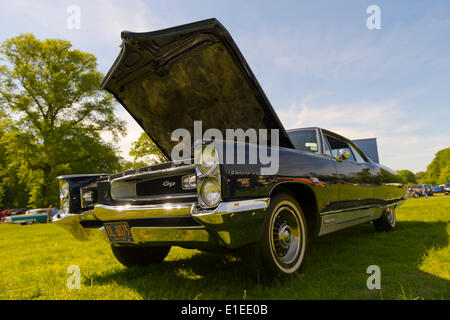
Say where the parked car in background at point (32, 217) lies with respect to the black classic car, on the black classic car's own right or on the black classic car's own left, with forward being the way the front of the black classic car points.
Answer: on the black classic car's own right

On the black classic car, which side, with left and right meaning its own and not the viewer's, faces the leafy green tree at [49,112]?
right

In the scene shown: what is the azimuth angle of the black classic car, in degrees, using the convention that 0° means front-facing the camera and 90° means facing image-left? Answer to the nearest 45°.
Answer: approximately 45°
